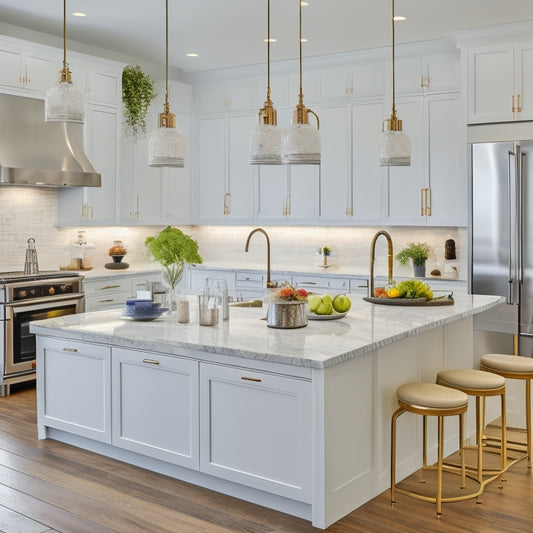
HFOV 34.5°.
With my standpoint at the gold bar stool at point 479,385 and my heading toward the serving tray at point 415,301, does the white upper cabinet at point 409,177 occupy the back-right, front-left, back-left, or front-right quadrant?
front-right

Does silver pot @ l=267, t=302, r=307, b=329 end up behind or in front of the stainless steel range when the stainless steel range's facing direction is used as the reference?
in front

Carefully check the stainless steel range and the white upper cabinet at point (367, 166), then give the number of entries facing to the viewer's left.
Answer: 0

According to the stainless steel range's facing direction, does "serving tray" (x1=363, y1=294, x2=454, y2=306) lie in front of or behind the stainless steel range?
in front

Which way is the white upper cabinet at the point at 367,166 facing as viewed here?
toward the camera

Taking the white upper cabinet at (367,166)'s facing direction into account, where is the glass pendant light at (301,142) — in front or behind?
in front

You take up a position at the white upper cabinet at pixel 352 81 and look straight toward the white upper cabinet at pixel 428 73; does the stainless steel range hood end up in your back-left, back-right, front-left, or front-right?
back-right

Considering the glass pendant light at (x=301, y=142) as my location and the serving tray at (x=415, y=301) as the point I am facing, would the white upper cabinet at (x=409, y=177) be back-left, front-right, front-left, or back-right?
front-left

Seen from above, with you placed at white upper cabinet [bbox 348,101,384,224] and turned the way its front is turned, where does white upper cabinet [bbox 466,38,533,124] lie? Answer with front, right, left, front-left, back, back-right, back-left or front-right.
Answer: front-left

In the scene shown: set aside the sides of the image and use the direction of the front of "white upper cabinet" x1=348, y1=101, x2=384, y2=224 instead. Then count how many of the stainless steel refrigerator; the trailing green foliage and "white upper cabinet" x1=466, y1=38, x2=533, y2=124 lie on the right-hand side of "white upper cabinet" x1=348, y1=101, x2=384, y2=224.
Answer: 1

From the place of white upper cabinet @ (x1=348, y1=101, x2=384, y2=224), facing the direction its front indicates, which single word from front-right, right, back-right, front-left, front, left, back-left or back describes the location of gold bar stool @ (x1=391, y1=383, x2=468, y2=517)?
front

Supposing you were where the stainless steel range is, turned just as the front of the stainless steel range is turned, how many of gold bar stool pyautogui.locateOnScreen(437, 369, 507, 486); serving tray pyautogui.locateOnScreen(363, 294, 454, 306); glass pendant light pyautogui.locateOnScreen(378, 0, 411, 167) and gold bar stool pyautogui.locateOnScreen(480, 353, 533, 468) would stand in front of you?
4
